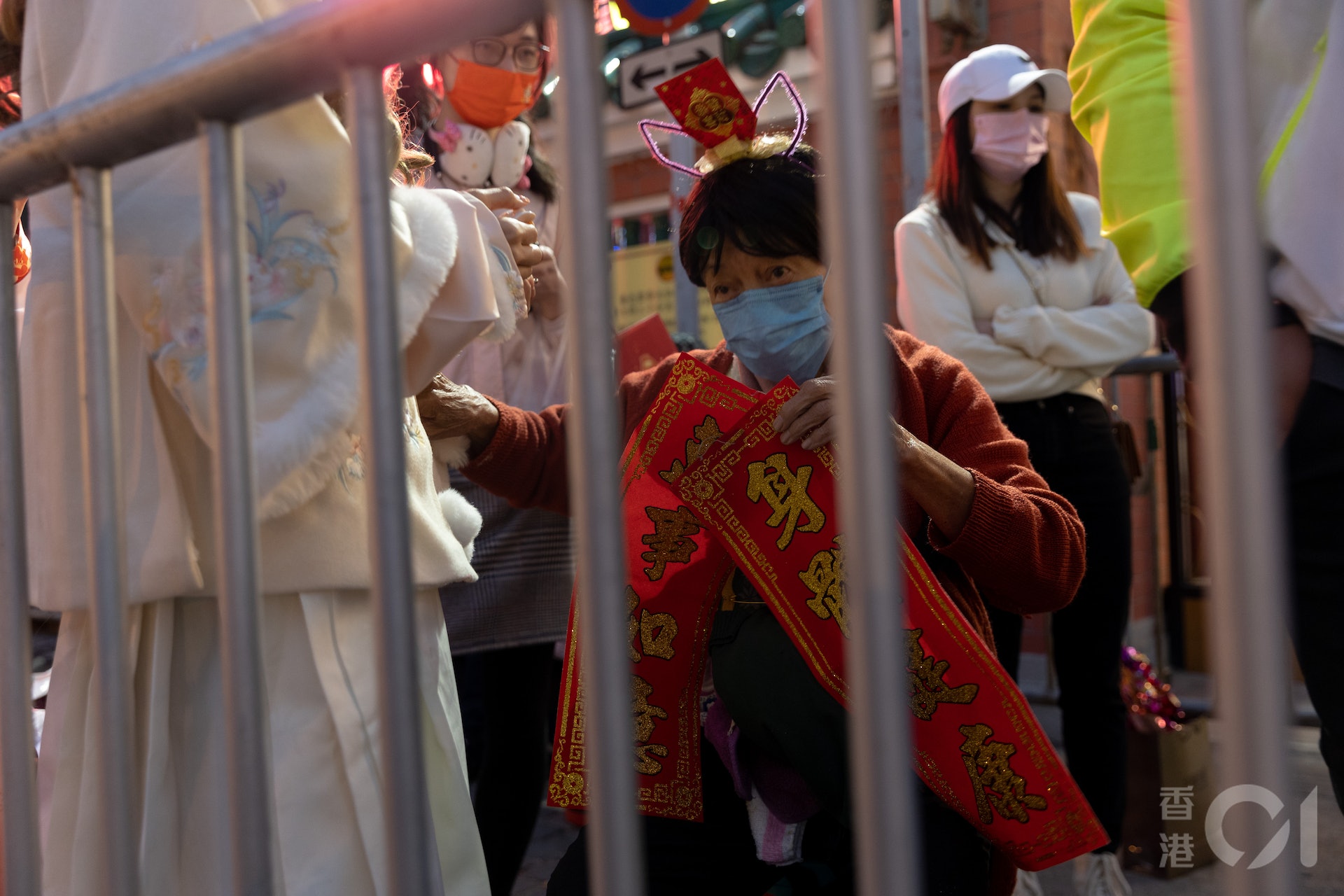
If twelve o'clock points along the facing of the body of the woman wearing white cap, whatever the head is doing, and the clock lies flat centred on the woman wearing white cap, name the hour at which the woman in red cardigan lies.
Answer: The woman in red cardigan is roughly at 2 o'clock from the woman wearing white cap.

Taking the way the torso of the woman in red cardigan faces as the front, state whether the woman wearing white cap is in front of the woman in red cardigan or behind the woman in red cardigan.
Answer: behind

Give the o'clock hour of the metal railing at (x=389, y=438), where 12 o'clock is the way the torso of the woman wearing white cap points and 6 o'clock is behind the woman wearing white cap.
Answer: The metal railing is roughly at 2 o'clock from the woman wearing white cap.

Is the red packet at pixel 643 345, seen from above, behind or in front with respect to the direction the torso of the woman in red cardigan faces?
behind

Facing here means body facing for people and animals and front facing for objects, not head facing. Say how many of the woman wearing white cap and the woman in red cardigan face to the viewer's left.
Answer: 0

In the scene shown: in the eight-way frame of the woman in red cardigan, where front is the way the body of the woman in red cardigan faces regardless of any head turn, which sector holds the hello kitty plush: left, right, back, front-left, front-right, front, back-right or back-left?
back-right

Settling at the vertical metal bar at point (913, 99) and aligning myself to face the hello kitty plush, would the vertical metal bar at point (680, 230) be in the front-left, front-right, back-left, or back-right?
front-right

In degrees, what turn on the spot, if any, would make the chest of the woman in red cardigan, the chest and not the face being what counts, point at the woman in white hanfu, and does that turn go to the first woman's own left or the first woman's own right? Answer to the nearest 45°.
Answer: approximately 45° to the first woman's own right

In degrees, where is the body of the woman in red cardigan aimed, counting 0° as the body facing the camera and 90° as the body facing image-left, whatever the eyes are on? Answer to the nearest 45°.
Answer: approximately 0°

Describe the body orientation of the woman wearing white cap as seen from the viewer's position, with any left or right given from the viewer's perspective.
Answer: facing the viewer and to the right of the viewer
